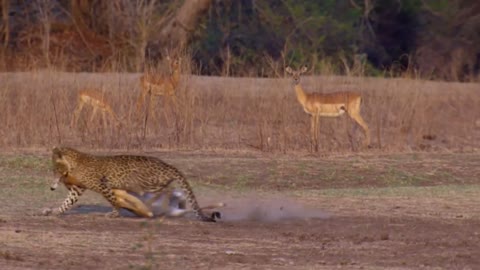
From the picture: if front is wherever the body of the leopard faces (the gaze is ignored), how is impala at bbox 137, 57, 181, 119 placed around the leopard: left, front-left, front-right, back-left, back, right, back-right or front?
right

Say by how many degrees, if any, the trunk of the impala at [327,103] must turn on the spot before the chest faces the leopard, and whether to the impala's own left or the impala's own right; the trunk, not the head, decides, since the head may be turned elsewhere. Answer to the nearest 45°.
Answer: approximately 90° to the impala's own left

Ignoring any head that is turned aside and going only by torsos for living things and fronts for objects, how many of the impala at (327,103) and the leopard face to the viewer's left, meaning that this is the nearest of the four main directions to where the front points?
2

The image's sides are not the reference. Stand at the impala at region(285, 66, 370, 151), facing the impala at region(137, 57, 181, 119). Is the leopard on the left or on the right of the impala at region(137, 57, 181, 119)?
left

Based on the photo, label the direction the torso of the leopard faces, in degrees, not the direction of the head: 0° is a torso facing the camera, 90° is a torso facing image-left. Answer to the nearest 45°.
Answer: approximately 90°

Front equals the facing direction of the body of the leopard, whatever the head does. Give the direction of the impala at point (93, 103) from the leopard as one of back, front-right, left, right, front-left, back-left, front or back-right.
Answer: right

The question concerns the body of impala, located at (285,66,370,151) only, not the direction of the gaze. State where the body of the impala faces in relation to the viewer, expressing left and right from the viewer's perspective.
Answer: facing to the left of the viewer
